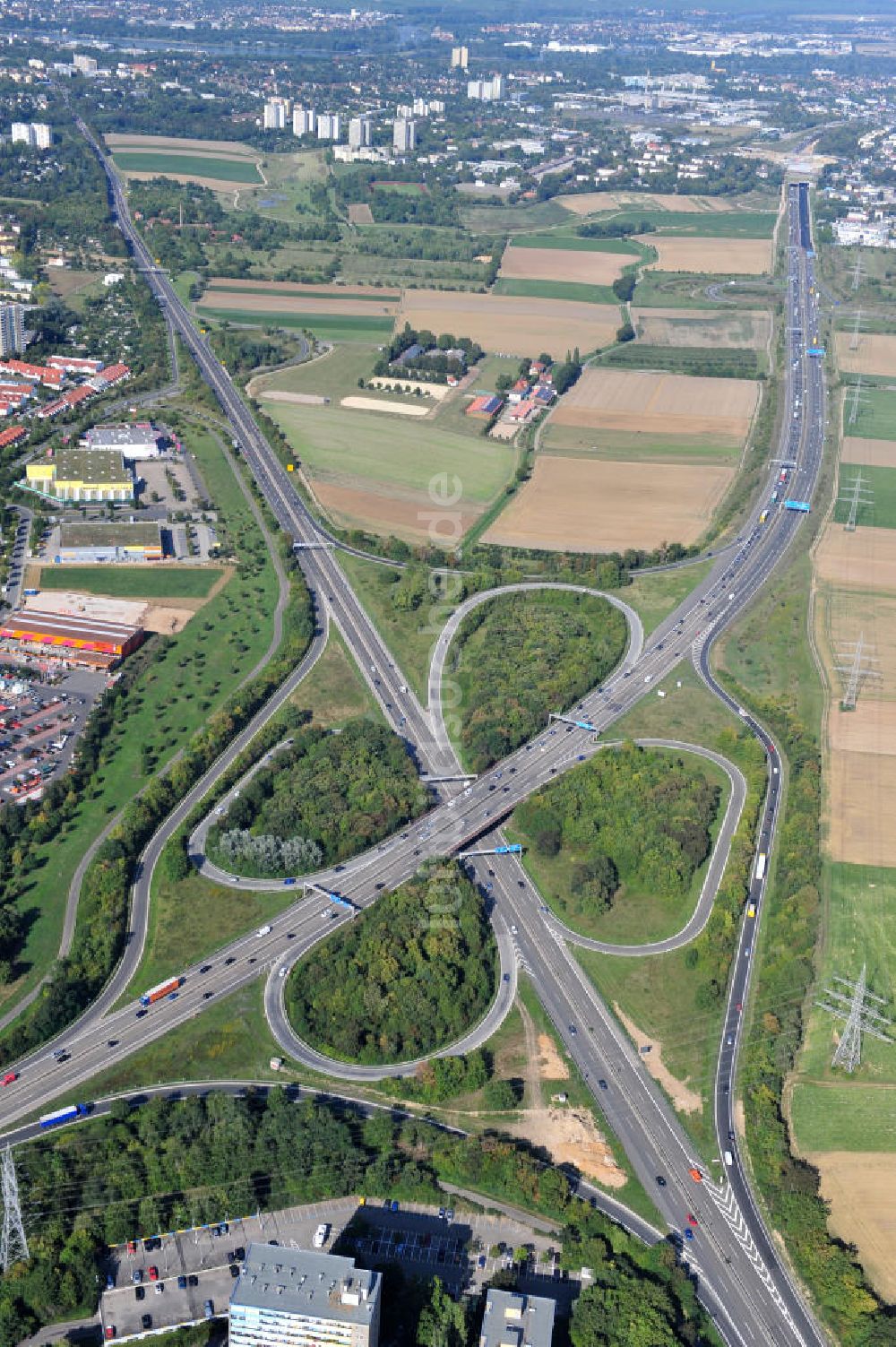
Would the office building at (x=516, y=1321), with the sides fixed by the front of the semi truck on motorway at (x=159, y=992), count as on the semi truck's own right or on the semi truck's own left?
on the semi truck's own left

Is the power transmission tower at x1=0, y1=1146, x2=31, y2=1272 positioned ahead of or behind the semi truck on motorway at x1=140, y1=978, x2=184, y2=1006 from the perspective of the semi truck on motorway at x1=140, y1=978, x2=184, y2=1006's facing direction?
ahead

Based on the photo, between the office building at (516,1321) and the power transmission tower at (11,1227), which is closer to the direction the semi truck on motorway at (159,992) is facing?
the power transmission tower

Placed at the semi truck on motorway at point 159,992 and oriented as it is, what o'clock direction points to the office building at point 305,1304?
The office building is roughly at 10 o'clock from the semi truck on motorway.

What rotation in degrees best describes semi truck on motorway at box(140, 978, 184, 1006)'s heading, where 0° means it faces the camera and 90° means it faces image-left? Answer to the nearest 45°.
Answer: approximately 45°
